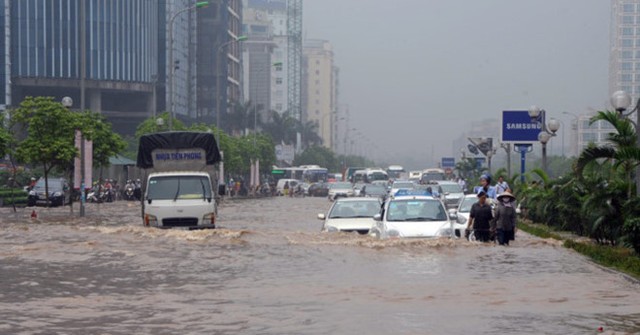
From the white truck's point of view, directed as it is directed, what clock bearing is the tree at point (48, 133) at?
The tree is roughly at 5 o'clock from the white truck.

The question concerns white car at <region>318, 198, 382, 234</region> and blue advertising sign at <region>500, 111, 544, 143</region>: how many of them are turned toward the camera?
2

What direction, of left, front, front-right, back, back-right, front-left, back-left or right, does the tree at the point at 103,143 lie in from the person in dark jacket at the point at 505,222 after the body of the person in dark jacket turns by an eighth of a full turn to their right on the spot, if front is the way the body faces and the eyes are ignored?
right

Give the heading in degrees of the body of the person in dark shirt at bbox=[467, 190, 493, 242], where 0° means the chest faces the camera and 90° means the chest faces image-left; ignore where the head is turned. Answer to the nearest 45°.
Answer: approximately 0°

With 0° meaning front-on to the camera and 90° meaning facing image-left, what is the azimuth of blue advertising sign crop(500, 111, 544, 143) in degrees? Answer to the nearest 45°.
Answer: approximately 0°

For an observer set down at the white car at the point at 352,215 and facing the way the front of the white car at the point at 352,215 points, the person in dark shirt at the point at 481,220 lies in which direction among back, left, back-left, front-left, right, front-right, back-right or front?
front-left

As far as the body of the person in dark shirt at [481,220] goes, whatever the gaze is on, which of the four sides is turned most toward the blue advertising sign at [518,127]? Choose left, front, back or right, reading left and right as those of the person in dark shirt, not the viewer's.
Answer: back
